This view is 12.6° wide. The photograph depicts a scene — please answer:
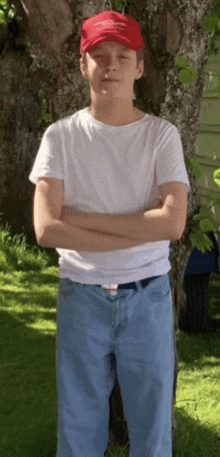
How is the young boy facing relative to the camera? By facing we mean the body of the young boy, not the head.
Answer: toward the camera

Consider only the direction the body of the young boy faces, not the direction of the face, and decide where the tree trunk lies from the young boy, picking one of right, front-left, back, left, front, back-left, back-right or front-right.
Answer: back
